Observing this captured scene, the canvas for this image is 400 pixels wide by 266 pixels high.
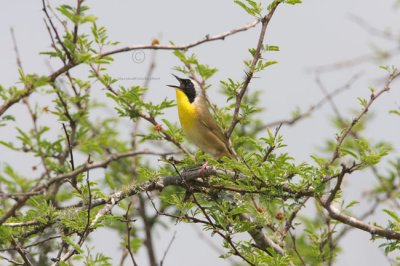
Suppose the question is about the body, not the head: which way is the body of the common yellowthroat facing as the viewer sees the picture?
to the viewer's left
